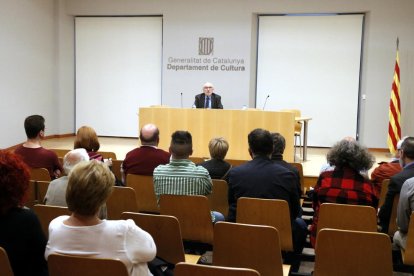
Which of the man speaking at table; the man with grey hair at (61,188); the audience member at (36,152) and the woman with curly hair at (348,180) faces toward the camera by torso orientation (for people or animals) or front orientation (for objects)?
the man speaking at table

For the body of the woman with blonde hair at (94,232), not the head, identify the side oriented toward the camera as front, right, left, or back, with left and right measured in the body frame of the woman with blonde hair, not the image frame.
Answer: back

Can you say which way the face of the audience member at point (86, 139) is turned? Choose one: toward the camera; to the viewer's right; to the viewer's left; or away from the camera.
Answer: away from the camera

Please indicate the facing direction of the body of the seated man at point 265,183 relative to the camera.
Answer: away from the camera

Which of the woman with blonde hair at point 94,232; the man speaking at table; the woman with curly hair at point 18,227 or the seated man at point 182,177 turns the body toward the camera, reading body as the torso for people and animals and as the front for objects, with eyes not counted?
the man speaking at table

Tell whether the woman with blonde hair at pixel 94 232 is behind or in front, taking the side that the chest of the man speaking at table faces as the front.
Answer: in front

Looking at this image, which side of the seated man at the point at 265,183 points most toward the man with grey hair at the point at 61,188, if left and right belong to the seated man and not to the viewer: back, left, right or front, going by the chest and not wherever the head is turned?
left

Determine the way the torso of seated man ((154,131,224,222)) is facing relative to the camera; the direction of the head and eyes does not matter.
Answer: away from the camera

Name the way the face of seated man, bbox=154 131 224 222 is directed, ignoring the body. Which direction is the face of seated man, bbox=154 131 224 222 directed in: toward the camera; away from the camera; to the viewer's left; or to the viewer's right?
away from the camera

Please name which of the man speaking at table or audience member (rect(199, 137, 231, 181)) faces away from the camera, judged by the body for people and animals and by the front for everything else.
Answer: the audience member

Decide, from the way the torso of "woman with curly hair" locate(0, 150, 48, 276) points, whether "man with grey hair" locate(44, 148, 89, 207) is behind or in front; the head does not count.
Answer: in front

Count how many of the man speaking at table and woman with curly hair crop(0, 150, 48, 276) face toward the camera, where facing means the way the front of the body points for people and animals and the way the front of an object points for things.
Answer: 1

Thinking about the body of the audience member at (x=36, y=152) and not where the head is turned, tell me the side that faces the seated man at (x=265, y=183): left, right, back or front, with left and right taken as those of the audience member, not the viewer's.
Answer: right

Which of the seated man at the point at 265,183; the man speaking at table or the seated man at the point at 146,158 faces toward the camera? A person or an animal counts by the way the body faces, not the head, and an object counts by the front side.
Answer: the man speaking at table

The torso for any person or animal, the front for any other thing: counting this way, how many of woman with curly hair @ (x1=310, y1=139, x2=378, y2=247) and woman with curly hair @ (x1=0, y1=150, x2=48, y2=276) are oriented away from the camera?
2

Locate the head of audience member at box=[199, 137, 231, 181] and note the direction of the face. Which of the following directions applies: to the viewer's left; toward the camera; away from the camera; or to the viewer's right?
away from the camera
